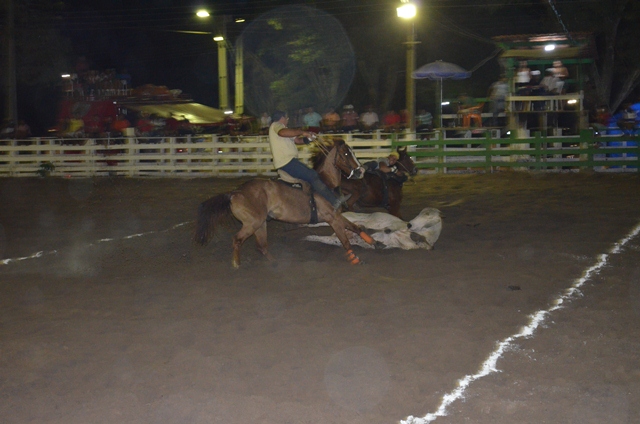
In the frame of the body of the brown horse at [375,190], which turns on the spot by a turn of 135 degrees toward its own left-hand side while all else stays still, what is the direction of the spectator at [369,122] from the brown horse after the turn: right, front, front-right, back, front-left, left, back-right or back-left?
front-right

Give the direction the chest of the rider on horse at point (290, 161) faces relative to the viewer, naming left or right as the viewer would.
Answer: facing to the right of the viewer

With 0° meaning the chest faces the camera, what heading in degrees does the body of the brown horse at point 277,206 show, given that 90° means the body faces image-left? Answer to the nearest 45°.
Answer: approximately 270°

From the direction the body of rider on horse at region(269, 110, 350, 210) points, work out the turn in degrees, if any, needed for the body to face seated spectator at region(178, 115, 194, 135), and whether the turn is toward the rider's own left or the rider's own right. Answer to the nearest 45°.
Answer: approximately 90° to the rider's own left

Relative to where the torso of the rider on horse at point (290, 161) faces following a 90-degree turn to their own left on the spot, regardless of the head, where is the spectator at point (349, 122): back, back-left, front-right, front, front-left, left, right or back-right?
front

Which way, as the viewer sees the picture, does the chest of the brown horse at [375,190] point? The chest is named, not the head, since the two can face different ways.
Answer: to the viewer's right
